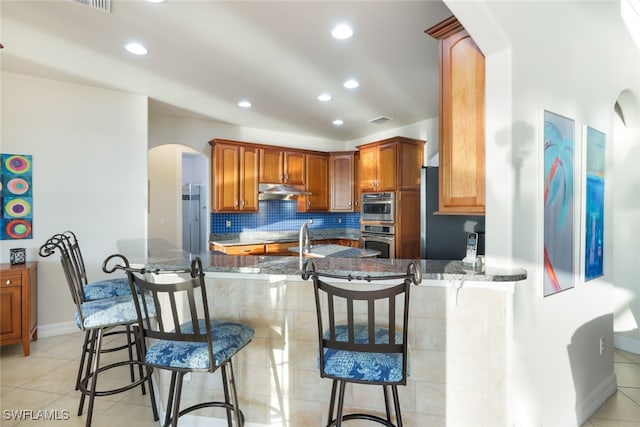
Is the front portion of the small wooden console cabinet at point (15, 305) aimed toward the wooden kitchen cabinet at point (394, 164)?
no

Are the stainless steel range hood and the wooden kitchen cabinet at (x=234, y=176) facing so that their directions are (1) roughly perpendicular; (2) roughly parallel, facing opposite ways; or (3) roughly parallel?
roughly parallel

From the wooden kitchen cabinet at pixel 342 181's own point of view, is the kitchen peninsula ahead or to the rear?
ahead

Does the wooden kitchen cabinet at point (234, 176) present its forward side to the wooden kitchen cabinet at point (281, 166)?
no

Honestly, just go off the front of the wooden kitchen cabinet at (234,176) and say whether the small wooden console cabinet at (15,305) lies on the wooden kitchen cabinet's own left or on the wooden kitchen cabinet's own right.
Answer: on the wooden kitchen cabinet's own right

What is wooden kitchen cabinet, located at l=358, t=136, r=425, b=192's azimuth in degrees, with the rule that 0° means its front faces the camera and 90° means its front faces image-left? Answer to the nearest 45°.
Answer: approximately 45°

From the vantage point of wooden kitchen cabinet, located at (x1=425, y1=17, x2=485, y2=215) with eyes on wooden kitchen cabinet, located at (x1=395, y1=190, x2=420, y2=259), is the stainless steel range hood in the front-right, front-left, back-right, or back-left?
front-left

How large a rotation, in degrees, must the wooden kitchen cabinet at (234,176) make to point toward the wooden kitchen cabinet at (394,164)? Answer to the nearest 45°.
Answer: approximately 45° to its left

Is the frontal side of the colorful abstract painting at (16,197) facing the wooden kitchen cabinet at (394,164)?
no

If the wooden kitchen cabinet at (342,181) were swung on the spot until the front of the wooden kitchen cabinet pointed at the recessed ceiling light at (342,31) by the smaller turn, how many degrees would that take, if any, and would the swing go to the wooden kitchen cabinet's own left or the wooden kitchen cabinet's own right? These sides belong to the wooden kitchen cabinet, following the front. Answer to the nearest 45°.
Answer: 0° — it already faces it

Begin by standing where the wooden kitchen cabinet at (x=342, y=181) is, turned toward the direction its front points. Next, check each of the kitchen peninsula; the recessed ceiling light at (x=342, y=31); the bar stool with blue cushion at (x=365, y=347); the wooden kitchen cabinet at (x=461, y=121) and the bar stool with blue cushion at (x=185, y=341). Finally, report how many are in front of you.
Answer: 5

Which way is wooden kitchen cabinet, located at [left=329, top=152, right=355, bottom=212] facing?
toward the camera

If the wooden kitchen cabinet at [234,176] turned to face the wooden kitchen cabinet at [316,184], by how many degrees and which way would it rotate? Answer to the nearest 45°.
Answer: approximately 45° to its left
